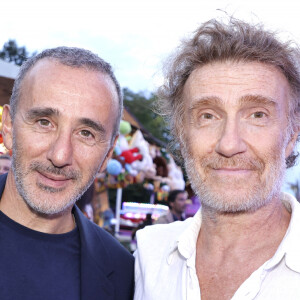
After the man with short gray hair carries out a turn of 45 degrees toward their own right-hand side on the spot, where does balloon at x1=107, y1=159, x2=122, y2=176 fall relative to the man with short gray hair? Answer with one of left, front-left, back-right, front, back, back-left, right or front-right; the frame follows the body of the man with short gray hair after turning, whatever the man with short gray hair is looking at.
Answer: back-right

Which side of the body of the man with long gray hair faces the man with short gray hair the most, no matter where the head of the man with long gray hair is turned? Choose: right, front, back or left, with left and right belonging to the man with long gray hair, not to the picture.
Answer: right

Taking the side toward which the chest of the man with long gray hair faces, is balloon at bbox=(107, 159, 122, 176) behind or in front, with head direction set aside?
behind

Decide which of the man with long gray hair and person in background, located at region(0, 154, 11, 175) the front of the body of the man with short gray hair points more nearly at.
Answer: the man with long gray hair

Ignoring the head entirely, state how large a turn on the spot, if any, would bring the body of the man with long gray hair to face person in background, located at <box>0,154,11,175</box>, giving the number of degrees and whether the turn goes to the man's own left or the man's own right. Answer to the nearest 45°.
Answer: approximately 135° to the man's own right

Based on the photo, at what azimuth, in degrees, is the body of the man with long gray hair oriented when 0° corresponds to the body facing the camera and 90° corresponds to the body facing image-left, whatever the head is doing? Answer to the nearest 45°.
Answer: approximately 0°

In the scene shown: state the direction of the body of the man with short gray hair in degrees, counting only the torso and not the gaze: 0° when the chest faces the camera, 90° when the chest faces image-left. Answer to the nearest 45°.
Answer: approximately 0°

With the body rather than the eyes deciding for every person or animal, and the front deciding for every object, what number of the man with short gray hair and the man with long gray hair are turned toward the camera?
2
